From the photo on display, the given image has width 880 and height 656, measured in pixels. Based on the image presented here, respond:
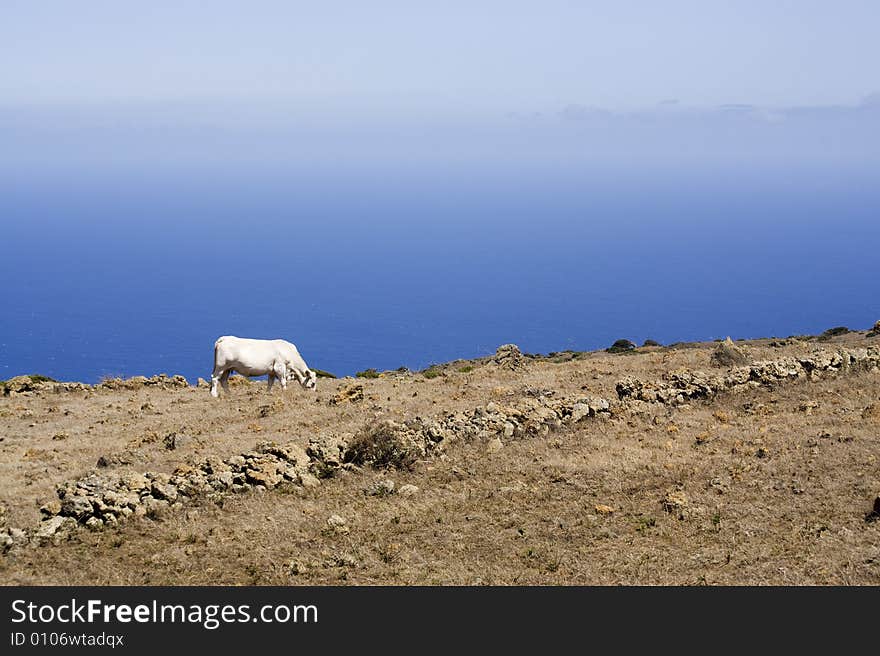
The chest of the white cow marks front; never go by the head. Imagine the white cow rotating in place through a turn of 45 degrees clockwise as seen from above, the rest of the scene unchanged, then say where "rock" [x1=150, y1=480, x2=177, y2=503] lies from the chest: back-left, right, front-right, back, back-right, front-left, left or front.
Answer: front-right

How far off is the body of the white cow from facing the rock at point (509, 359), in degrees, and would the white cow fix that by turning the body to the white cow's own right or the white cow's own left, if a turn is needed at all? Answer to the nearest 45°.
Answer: approximately 45° to the white cow's own left

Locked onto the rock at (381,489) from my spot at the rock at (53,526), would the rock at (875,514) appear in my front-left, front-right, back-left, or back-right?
front-right

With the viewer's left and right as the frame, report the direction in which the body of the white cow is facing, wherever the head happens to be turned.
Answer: facing to the right of the viewer

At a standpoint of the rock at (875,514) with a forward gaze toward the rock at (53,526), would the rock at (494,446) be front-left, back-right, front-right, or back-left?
front-right

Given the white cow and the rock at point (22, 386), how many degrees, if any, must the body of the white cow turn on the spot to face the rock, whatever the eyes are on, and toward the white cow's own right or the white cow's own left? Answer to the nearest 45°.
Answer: approximately 135° to the white cow's own left

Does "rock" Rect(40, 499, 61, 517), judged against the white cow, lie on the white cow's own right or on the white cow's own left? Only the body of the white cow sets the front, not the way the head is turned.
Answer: on the white cow's own right

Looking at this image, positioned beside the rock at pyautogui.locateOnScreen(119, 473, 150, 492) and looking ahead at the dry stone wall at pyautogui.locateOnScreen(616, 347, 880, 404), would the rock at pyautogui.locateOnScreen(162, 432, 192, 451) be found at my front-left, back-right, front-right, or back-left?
front-left

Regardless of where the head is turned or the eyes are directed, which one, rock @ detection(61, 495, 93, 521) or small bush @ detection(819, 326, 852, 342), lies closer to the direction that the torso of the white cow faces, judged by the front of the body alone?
the small bush

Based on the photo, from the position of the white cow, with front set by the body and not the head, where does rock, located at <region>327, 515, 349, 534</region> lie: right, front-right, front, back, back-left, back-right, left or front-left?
right

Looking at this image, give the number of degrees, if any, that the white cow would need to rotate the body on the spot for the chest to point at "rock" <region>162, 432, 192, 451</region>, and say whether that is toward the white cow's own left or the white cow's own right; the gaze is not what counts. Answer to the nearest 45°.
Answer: approximately 90° to the white cow's own right

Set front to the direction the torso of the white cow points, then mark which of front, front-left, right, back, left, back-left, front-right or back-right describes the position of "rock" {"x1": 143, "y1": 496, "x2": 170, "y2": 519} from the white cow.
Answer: right
